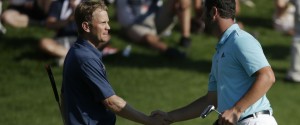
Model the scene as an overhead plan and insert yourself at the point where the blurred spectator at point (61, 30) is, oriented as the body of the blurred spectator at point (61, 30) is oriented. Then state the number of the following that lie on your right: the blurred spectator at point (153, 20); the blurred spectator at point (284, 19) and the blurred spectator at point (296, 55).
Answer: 0

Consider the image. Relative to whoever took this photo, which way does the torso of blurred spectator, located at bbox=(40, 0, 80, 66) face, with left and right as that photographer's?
facing the viewer

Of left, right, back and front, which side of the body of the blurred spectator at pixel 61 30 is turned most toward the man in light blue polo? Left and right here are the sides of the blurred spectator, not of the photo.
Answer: front

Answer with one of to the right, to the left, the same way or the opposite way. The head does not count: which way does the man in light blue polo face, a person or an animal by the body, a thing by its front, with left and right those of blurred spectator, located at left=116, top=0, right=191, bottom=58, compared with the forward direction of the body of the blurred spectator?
to the right

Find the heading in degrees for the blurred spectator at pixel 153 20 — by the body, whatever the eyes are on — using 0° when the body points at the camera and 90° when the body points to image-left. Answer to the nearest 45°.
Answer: approximately 315°

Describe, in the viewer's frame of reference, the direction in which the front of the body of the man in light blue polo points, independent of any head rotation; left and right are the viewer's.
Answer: facing the viewer and to the left of the viewer

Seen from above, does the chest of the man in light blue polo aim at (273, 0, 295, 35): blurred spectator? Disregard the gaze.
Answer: no

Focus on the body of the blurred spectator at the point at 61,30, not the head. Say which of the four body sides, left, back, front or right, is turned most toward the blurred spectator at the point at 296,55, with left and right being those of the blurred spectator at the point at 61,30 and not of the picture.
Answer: left

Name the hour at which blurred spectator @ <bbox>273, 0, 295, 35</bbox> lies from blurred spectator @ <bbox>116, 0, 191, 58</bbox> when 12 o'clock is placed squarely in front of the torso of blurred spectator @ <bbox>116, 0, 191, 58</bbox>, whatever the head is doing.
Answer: blurred spectator @ <bbox>273, 0, 295, 35</bbox> is roughly at 10 o'clock from blurred spectator @ <bbox>116, 0, 191, 58</bbox>.

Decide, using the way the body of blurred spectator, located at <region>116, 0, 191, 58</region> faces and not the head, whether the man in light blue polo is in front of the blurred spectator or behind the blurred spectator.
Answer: in front

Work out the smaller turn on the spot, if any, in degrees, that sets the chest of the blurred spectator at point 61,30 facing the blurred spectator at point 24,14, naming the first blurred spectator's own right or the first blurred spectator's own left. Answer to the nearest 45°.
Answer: approximately 135° to the first blurred spectator's own right

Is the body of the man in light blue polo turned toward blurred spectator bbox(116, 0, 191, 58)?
no

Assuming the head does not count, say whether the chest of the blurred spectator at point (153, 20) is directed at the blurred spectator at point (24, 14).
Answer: no
